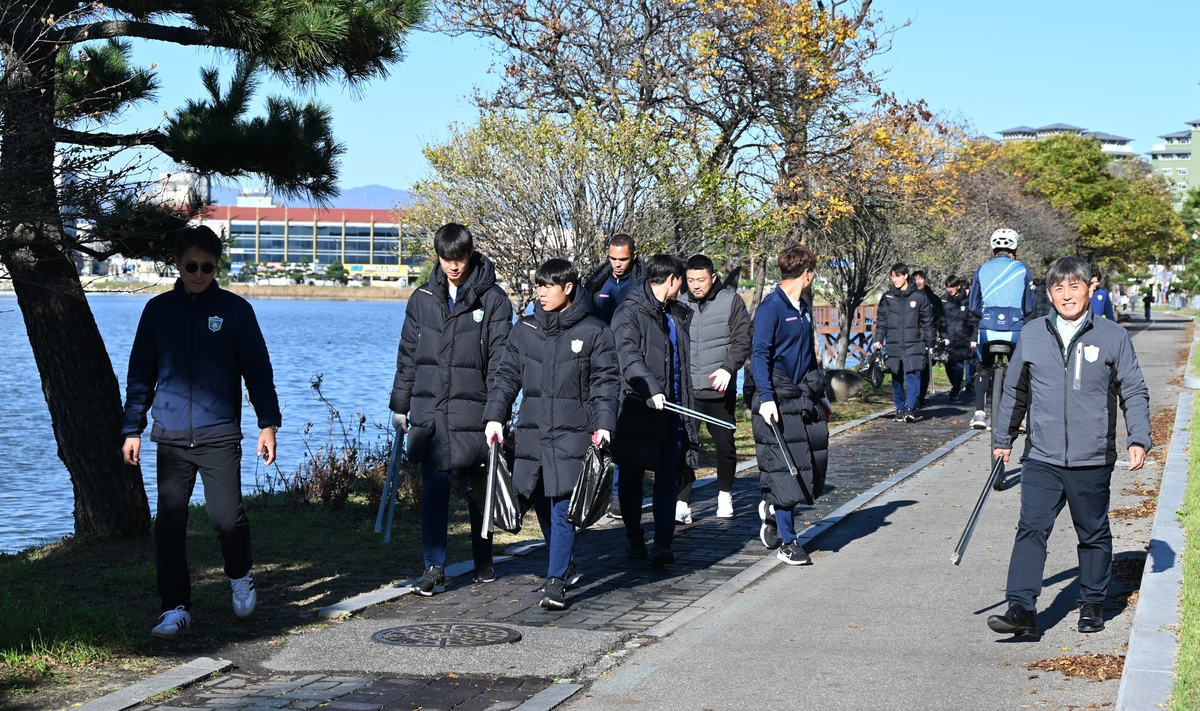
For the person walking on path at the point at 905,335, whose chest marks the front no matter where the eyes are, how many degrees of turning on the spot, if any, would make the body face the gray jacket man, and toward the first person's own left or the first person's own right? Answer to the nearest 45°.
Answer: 0° — they already face them

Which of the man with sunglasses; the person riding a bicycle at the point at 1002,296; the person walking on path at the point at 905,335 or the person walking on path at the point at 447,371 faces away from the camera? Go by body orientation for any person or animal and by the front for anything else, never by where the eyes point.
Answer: the person riding a bicycle at the point at 1002,296

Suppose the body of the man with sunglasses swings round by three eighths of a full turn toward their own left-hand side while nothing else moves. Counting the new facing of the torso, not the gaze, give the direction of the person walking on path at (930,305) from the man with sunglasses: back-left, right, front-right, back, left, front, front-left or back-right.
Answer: front

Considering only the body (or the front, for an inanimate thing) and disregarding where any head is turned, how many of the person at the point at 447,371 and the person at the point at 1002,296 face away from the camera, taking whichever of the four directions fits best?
1

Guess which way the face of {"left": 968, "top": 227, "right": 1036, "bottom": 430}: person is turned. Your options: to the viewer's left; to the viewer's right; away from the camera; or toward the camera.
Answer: away from the camera

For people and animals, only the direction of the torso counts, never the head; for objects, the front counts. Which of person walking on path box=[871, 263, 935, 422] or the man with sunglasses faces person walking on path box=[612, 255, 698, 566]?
person walking on path box=[871, 263, 935, 422]

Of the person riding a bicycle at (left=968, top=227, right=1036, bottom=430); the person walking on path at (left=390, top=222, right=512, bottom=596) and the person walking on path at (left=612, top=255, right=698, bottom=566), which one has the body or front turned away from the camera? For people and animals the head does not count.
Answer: the person riding a bicycle at (left=968, top=227, right=1036, bottom=430)

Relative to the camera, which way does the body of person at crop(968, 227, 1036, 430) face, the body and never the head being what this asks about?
away from the camera

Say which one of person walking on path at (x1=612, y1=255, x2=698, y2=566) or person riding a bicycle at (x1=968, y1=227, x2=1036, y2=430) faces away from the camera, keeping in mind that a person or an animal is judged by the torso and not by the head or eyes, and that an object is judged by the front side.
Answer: person riding a bicycle at (x1=968, y1=227, x2=1036, y2=430)

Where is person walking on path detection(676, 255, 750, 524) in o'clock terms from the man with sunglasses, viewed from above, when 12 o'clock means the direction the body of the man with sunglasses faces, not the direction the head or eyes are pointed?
The person walking on path is roughly at 8 o'clock from the man with sunglasses.

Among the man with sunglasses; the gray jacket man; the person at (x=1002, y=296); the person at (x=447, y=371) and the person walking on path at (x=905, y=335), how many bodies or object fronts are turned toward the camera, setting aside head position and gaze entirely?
4
